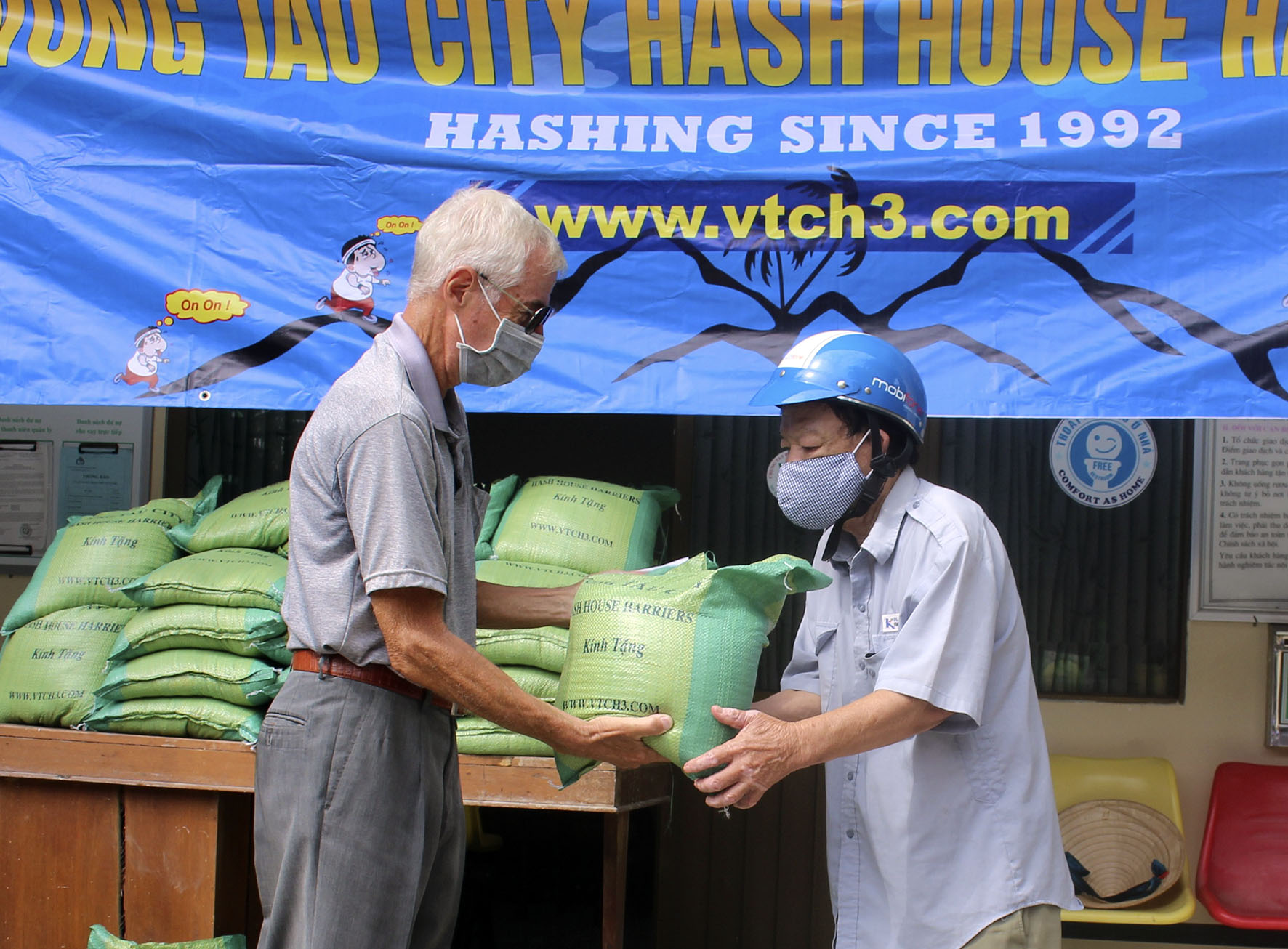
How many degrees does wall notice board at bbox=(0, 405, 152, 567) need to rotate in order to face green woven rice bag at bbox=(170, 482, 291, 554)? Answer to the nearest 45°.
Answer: approximately 45° to its left

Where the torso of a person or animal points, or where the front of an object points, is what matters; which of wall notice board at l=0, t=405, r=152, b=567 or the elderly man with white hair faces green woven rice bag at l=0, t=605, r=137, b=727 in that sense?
the wall notice board

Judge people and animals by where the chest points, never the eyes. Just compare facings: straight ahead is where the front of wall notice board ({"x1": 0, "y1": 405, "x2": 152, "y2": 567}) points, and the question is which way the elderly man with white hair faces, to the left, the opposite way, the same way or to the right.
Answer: to the left

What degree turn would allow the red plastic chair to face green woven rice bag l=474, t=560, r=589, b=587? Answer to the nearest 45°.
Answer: approximately 45° to its right

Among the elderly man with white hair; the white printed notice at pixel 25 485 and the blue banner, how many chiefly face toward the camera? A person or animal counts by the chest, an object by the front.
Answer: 2

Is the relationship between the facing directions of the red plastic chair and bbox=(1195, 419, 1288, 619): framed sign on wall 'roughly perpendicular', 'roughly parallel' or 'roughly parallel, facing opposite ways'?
roughly parallel

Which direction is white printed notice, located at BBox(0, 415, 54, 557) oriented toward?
toward the camera

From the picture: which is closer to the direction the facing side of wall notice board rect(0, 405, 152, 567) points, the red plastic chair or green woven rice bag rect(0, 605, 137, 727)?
the green woven rice bag

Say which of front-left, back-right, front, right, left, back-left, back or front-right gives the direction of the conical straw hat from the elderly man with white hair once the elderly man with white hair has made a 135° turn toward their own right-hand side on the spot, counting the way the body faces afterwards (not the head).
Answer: back

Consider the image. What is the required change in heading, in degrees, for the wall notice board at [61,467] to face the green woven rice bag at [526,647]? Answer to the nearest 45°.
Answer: approximately 45° to its left

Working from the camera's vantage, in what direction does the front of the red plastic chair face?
facing the viewer

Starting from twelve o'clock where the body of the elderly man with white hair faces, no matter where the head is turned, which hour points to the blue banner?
The blue banner is roughly at 10 o'clock from the elderly man with white hair.

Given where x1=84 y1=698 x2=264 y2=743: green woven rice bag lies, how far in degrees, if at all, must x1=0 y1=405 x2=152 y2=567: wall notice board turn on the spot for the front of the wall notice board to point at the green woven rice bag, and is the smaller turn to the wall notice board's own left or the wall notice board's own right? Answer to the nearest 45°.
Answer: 0° — it already faces it

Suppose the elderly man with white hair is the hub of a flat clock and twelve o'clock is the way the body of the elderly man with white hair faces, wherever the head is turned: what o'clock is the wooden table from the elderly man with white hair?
The wooden table is roughly at 8 o'clock from the elderly man with white hair.

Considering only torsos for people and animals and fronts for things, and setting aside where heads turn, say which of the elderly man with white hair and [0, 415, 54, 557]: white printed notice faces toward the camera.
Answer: the white printed notice

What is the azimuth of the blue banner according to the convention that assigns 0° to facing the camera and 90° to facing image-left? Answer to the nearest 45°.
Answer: approximately 0°

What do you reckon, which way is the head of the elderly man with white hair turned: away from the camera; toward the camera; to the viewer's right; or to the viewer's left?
to the viewer's right
